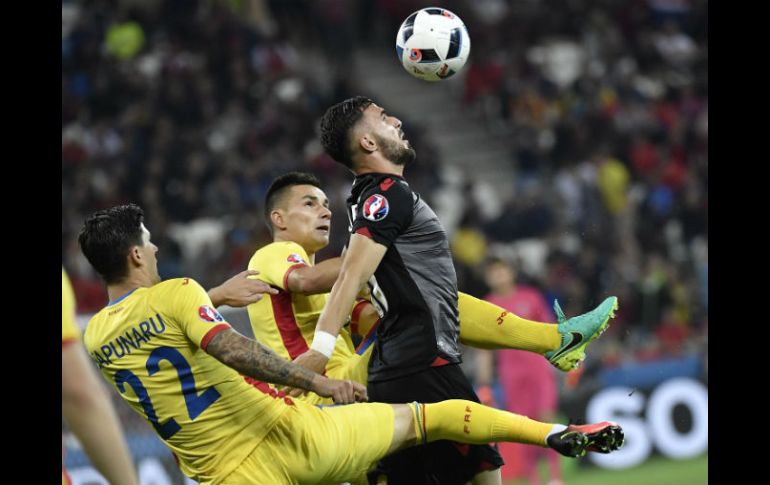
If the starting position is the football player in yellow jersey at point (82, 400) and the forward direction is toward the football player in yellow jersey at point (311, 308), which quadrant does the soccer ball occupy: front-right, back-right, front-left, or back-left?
front-right

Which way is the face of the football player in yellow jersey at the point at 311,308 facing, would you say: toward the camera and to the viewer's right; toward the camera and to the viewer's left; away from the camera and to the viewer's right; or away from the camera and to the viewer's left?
toward the camera and to the viewer's right

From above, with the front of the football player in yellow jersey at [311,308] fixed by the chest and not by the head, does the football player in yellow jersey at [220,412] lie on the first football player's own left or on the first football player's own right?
on the first football player's own right

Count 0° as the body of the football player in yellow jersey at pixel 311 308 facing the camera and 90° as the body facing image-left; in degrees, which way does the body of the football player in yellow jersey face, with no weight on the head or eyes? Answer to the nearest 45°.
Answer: approximately 270°

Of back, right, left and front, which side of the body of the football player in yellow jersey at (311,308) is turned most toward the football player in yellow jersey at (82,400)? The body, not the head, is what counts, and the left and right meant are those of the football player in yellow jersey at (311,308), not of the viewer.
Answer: right
